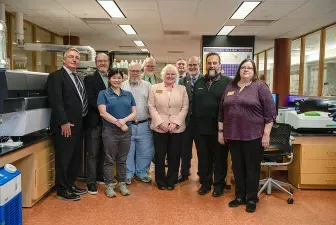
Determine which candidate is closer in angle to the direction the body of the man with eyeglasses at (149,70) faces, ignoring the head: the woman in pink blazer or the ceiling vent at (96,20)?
the woman in pink blazer

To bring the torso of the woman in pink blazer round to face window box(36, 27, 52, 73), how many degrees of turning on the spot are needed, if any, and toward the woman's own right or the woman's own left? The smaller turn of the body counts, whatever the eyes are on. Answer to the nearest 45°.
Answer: approximately 135° to the woman's own right

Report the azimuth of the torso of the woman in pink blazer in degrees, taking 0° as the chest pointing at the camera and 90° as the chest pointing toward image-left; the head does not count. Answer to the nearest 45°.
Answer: approximately 0°

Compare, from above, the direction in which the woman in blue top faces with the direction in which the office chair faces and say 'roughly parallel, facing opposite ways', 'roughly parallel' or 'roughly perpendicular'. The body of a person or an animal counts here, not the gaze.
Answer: roughly perpendicular

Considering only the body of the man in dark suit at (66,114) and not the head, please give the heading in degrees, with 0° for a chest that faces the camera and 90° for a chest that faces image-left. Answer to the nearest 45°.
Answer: approximately 315°

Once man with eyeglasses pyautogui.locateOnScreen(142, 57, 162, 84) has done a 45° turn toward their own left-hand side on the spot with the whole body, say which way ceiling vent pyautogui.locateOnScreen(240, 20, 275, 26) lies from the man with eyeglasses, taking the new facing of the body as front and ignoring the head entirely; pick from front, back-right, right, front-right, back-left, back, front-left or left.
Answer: left

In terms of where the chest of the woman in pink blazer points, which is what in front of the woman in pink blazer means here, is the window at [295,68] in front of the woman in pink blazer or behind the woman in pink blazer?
behind

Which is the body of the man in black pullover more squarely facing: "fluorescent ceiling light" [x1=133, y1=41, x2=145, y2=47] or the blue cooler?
the blue cooler
